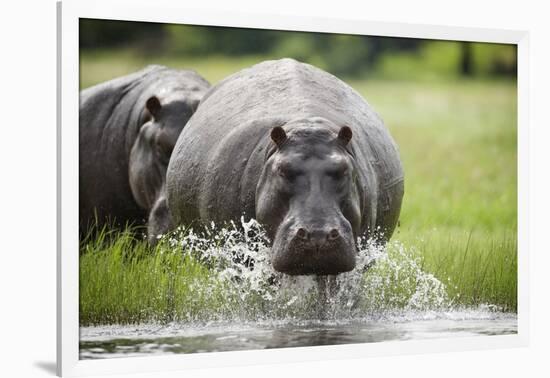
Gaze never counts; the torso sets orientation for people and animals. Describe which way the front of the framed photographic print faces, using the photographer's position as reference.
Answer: facing the viewer and to the right of the viewer
